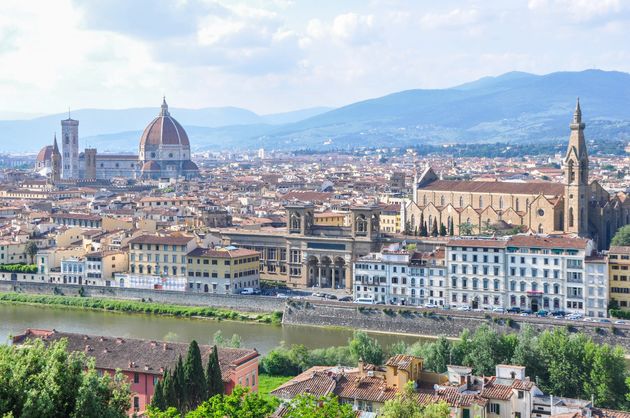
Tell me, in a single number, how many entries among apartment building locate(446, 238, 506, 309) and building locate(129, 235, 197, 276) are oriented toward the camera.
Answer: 2

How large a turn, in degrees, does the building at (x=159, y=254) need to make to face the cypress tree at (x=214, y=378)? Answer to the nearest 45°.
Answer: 0° — it already faces it

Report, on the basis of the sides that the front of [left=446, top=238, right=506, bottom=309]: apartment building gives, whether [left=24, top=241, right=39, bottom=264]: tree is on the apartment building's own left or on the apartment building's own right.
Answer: on the apartment building's own right

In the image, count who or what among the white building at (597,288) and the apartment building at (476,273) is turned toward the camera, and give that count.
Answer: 2

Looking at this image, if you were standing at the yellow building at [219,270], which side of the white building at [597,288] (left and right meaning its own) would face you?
right

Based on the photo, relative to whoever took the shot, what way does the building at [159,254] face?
facing the viewer

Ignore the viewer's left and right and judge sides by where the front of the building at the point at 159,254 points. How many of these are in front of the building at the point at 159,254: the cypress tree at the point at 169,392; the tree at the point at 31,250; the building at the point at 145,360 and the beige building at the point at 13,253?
2

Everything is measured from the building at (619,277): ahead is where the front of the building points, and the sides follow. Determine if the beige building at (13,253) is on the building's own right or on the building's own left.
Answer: on the building's own right

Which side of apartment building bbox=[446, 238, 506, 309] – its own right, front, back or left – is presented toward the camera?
front

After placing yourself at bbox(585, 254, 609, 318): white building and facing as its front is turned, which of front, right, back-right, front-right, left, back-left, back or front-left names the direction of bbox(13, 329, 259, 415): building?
front-right

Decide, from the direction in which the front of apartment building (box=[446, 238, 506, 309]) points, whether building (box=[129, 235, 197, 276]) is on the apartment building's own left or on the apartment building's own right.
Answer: on the apartment building's own right

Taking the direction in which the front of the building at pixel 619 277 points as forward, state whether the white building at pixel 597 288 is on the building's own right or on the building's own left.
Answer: on the building's own right

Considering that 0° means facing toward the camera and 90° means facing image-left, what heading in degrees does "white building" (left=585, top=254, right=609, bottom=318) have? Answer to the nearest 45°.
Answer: approximately 0°

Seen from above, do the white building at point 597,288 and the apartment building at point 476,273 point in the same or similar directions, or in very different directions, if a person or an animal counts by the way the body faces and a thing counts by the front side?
same or similar directions

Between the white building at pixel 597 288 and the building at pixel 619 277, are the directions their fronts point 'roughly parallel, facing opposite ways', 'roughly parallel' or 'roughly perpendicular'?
roughly parallel

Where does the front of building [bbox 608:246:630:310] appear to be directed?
toward the camera

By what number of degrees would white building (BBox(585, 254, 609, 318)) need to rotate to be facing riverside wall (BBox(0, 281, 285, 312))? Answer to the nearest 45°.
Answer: approximately 90° to its right

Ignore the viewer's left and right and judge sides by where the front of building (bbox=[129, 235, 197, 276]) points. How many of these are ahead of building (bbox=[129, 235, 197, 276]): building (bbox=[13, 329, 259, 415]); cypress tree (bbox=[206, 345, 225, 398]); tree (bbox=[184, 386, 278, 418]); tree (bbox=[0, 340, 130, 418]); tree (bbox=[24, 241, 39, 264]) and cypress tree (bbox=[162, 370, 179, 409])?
5
